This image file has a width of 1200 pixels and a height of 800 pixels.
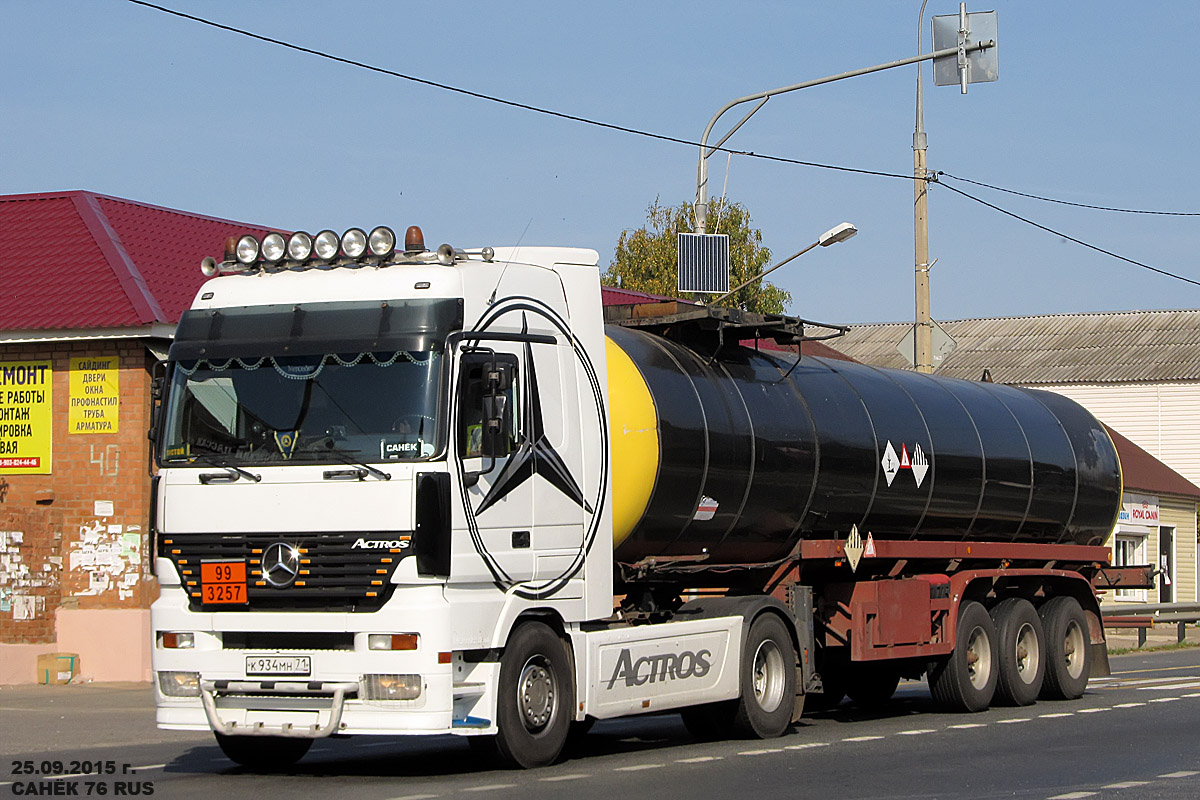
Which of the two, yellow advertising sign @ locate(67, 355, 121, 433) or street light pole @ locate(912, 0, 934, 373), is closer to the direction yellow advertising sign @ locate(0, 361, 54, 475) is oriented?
the yellow advertising sign

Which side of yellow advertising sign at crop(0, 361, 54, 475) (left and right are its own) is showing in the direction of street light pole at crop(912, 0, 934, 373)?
left

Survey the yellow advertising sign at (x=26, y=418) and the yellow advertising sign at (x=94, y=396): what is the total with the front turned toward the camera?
2

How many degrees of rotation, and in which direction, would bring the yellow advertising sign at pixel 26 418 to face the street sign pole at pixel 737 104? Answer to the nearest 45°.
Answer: approximately 90° to its left

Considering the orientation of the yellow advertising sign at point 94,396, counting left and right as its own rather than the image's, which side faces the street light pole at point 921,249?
left

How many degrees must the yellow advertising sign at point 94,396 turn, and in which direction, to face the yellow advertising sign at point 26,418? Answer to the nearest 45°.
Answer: approximately 135° to its right

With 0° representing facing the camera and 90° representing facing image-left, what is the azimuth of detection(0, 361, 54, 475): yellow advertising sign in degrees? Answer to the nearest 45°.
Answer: approximately 0°

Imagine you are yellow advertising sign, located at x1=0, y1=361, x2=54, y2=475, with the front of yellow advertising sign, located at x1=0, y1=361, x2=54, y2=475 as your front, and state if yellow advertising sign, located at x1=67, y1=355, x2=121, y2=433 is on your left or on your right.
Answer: on your left
